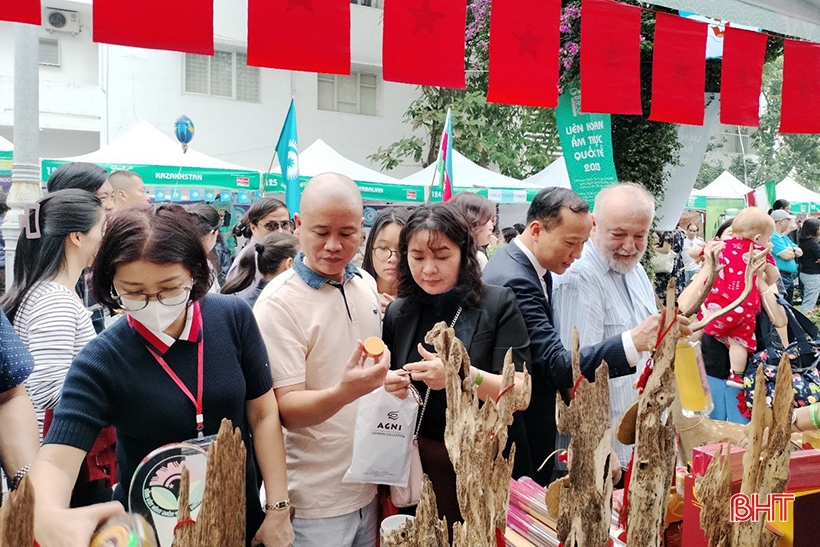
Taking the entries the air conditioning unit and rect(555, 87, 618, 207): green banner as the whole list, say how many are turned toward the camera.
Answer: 2

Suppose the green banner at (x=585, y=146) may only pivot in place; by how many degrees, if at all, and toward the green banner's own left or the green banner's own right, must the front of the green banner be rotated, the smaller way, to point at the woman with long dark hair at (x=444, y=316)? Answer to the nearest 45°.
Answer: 0° — it already faces them

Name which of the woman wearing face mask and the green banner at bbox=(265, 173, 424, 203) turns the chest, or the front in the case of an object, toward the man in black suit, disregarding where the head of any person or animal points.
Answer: the green banner

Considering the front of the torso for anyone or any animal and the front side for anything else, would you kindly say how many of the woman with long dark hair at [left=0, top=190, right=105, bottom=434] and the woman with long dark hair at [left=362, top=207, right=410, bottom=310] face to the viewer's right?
1

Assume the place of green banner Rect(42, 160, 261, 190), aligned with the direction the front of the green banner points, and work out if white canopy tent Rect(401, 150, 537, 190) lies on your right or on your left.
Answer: on your left

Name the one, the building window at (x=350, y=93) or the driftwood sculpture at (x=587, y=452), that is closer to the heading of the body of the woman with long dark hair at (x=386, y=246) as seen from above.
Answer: the driftwood sculpture

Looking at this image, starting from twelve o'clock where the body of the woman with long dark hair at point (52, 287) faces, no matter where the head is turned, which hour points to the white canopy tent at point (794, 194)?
The white canopy tent is roughly at 11 o'clock from the woman with long dark hair.

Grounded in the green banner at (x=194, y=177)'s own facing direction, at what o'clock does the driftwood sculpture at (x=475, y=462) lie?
The driftwood sculpture is roughly at 12 o'clock from the green banner.
